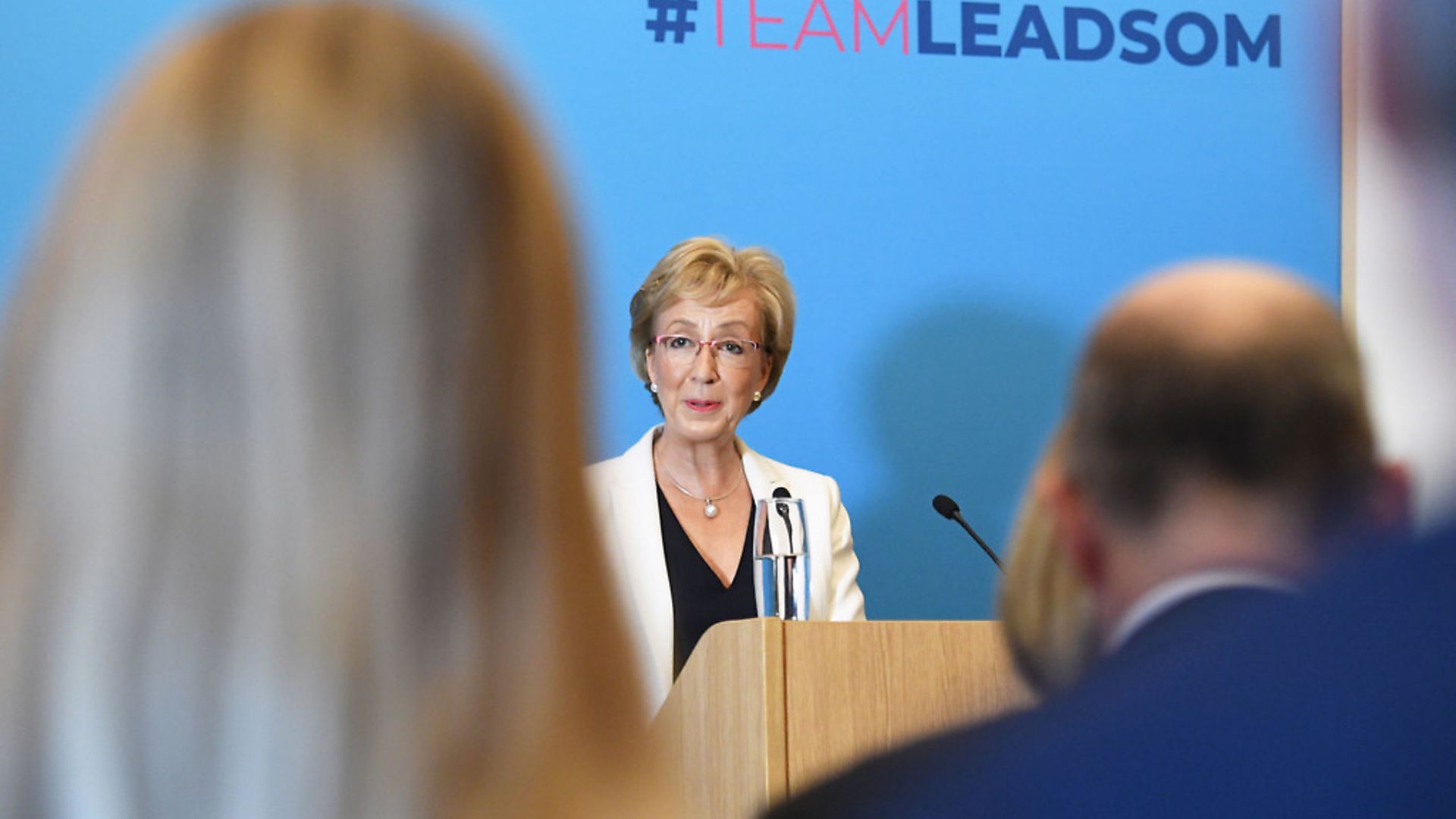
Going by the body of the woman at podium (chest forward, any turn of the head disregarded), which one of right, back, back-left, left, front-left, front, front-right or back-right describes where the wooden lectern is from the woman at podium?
front

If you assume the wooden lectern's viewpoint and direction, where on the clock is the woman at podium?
The woman at podium is roughly at 7 o'clock from the wooden lectern.

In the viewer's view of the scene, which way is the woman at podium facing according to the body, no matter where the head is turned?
toward the camera
